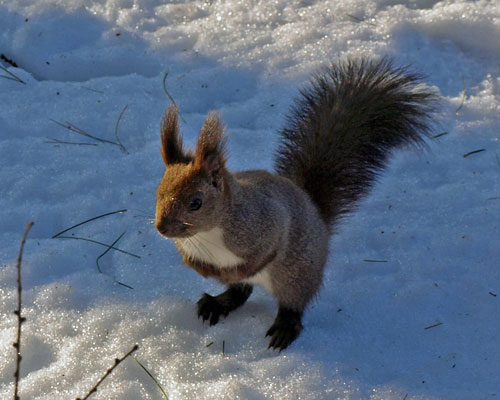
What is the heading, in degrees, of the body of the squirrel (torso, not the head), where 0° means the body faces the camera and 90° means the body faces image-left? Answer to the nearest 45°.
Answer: approximately 45°

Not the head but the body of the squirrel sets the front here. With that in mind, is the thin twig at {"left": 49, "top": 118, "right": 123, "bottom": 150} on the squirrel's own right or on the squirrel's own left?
on the squirrel's own right

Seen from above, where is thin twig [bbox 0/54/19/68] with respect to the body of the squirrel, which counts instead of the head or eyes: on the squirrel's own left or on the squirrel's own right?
on the squirrel's own right
